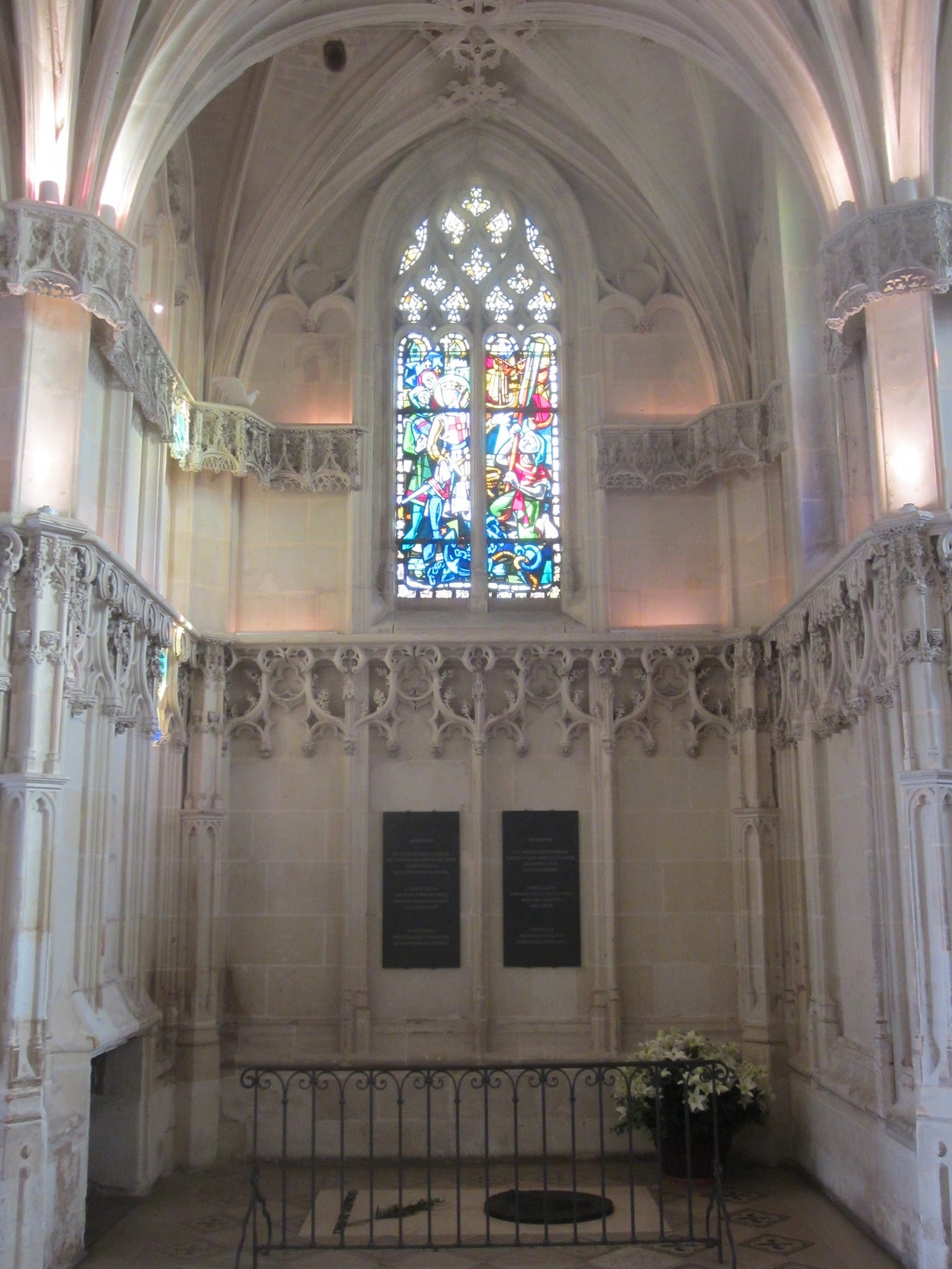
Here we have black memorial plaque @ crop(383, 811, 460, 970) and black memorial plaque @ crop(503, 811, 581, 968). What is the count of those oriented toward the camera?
2

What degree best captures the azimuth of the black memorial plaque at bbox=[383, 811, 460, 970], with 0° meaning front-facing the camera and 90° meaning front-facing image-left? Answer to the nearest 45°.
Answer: approximately 0°

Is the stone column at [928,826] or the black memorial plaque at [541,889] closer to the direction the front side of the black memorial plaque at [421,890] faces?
the stone column

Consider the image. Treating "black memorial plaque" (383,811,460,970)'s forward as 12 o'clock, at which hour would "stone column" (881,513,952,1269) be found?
The stone column is roughly at 11 o'clock from the black memorial plaque.

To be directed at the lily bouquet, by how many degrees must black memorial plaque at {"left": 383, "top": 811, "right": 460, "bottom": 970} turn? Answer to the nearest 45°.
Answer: approximately 45° to its left

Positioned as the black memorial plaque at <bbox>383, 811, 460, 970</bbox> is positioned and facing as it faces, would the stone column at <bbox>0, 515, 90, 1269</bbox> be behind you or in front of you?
in front

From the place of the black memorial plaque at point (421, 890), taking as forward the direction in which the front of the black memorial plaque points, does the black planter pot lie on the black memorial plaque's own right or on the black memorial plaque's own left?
on the black memorial plaque's own left

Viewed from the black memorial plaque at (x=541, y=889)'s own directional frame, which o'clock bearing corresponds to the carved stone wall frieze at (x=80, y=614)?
The carved stone wall frieze is roughly at 1 o'clock from the black memorial plaque.
